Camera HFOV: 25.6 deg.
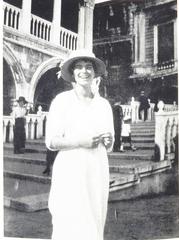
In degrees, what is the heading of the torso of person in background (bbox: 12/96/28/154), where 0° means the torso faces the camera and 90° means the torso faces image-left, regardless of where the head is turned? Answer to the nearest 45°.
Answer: approximately 0°

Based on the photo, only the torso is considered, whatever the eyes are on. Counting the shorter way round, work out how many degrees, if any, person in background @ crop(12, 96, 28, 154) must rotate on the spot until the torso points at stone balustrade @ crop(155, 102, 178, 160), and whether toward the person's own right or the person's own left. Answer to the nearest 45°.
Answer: approximately 90° to the person's own left

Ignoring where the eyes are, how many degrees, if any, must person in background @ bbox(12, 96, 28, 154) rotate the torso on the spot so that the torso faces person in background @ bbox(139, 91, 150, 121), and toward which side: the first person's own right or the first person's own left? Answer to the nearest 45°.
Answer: approximately 90° to the first person's own left

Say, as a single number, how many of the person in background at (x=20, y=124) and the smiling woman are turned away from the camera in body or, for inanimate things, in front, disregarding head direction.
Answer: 0

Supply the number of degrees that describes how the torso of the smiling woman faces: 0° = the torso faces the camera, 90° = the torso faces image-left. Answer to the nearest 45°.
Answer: approximately 315°
